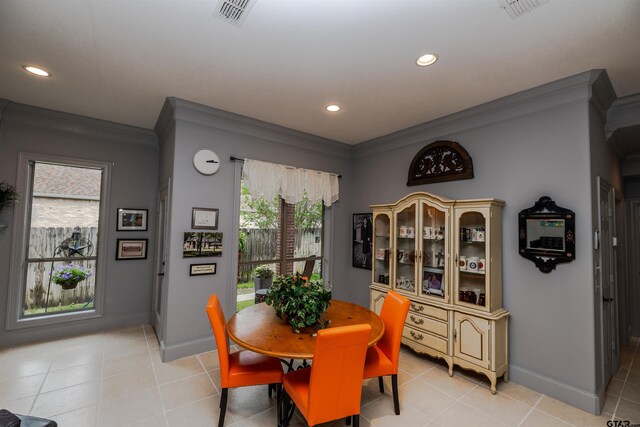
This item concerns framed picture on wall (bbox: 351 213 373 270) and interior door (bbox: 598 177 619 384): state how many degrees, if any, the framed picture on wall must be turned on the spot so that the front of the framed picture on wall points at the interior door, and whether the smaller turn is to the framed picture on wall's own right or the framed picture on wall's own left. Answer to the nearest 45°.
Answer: approximately 90° to the framed picture on wall's own left

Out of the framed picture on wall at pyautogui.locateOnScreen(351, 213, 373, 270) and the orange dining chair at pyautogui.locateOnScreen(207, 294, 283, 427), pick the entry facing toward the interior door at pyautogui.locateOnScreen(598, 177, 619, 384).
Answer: the orange dining chair

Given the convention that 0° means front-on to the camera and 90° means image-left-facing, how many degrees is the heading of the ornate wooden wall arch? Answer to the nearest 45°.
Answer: approximately 45°

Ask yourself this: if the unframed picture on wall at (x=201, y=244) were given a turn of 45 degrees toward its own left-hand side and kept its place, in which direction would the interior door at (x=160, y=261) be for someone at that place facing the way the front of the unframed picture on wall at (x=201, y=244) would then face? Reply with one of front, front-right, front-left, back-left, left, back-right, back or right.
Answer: back

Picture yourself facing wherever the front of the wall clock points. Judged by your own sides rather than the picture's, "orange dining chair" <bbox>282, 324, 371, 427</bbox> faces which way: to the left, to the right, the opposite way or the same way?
the opposite way

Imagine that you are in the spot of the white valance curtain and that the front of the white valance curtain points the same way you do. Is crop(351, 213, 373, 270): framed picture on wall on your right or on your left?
on your left

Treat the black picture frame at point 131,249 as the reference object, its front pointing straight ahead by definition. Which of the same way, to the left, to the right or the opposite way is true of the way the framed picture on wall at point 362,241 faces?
to the right

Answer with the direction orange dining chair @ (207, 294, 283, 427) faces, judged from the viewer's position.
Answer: facing to the right of the viewer

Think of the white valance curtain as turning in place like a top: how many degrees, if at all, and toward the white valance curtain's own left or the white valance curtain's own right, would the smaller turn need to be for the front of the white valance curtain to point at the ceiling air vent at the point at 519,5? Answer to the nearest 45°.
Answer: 0° — it already faces it
